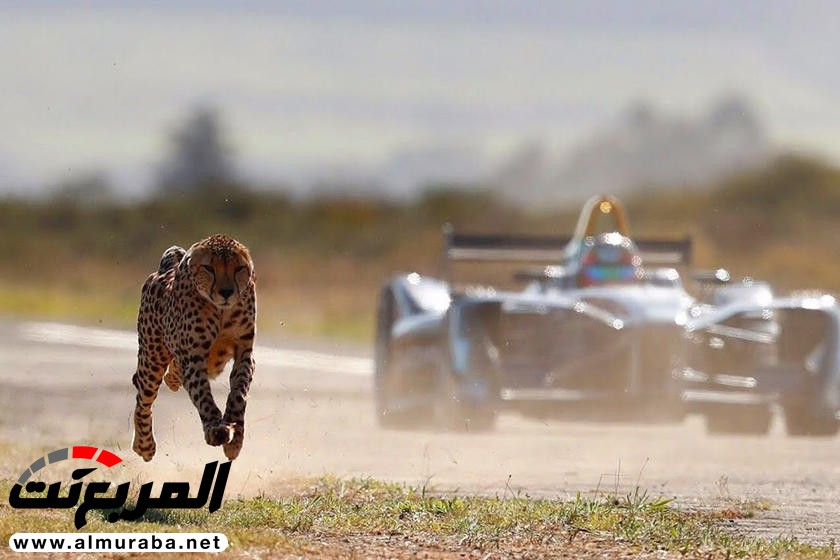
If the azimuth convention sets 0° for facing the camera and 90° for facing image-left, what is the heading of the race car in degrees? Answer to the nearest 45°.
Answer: approximately 0°

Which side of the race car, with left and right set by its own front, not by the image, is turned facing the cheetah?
front
